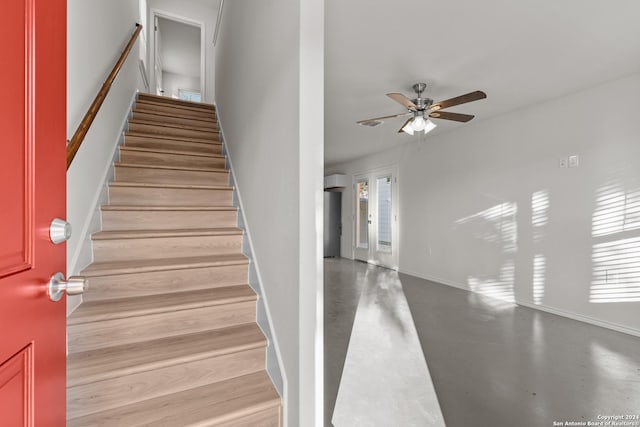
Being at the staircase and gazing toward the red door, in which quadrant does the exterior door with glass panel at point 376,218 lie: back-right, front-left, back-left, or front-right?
back-left

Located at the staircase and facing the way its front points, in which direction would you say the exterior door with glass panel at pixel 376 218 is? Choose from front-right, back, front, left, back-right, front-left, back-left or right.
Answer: back-left

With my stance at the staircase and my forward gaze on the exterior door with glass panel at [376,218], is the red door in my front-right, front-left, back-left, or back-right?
back-right

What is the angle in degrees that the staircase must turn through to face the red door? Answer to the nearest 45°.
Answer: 0° — it already faces it

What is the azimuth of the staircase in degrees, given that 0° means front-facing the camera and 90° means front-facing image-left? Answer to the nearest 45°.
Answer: approximately 0°

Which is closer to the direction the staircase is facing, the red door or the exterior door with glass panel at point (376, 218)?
the red door

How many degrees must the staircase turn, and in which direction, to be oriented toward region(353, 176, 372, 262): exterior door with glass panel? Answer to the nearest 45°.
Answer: approximately 135° to its left
